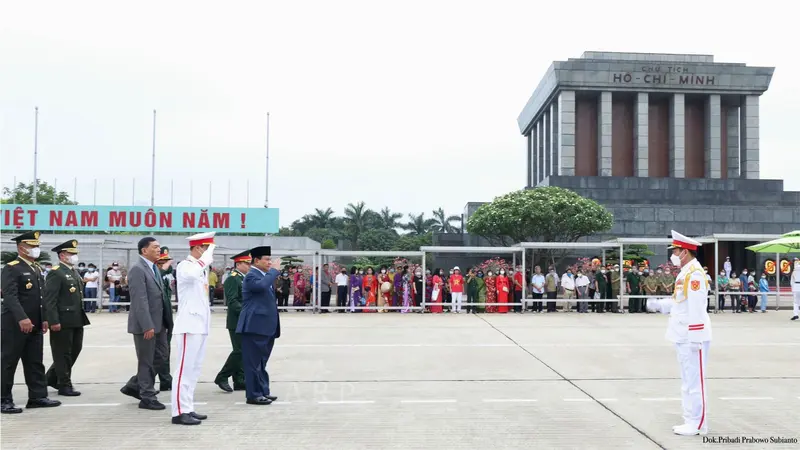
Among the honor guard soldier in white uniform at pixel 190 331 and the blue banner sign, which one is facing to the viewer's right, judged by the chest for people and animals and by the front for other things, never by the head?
the honor guard soldier in white uniform

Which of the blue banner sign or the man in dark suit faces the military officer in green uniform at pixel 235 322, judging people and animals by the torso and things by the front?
the blue banner sign

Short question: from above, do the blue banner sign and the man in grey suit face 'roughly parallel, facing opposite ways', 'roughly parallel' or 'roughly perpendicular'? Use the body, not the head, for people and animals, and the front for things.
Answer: roughly perpendicular

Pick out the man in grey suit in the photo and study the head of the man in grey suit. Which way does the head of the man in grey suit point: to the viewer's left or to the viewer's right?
to the viewer's right

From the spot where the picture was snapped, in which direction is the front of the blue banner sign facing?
facing the viewer

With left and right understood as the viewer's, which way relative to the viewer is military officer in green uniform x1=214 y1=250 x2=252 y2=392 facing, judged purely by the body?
facing to the right of the viewer

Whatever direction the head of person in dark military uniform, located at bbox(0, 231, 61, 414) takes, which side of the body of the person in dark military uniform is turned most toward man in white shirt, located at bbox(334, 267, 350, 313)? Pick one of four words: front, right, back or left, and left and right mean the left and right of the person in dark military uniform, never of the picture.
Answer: left

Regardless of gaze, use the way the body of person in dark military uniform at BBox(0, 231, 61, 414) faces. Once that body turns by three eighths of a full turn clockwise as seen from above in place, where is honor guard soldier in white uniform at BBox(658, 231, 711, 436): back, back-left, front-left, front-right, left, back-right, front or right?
back-left

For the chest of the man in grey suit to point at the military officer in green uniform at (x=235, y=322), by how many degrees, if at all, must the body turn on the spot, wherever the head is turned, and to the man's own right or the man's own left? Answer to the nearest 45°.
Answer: approximately 45° to the man's own left

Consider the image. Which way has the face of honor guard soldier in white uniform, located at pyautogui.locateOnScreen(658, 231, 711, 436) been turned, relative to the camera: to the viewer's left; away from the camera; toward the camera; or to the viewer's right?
to the viewer's left

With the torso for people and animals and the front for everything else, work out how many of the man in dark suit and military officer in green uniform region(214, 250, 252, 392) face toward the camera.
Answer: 0

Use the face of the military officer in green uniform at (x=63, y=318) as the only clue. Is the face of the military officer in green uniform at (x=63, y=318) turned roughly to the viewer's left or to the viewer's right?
to the viewer's right

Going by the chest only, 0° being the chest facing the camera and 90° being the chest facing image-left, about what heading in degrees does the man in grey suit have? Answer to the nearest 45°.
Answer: approximately 270°

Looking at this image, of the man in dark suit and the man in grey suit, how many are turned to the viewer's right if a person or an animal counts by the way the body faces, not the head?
2

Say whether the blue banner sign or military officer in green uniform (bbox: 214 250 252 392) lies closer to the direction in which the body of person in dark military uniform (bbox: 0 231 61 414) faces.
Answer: the military officer in green uniform

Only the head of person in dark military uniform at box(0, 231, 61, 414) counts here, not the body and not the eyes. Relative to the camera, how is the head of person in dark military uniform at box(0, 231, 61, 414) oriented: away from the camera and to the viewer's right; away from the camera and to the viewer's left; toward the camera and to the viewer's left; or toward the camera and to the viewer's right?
toward the camera and to the viewer's right

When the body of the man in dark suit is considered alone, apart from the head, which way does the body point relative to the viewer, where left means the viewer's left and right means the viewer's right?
facing to the right of the viewer
